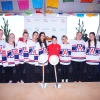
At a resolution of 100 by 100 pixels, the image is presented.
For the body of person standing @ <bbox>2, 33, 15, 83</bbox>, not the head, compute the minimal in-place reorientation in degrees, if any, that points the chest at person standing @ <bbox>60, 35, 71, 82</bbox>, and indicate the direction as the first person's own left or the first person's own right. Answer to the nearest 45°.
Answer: approximately 45° to the first person's own left

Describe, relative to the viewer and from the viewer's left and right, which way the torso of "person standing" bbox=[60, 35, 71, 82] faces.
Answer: facing the viewer

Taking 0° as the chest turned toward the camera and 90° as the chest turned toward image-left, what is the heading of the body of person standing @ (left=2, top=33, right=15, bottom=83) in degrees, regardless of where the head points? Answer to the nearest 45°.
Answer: approximately 315°

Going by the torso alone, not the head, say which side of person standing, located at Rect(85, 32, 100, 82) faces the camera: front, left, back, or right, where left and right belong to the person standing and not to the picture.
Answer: front

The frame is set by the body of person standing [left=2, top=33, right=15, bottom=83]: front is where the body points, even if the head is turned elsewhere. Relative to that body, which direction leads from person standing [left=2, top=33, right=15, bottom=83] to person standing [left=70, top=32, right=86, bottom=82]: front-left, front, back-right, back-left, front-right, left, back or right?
front-left

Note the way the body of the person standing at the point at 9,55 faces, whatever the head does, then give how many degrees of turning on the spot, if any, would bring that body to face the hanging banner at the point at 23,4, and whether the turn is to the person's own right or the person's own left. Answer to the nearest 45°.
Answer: approximately 45° to the person's own left

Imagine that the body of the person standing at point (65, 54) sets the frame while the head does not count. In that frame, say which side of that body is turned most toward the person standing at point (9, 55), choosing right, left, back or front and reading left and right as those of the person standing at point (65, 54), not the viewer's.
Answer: right

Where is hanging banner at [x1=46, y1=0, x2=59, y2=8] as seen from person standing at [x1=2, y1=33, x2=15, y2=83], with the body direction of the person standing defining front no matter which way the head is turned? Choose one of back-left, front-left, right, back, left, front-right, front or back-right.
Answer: left

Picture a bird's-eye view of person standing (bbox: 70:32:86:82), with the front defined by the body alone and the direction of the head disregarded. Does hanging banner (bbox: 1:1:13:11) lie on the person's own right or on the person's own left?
on the person's own right
